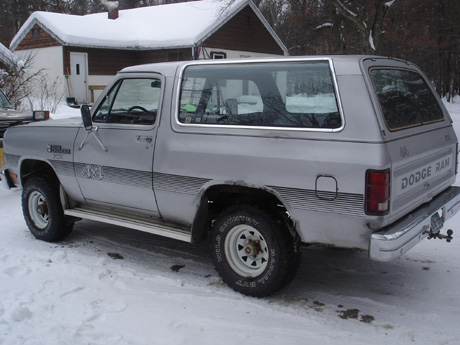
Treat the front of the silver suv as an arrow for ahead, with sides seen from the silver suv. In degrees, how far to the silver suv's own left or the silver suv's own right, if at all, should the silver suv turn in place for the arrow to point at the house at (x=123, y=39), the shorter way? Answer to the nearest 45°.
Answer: approximately 45° to the silver suv's own right

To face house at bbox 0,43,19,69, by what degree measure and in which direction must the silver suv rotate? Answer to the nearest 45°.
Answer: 0° — it already faces it

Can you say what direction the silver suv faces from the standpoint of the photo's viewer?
facing away from the viewer and to the left of the viewer
